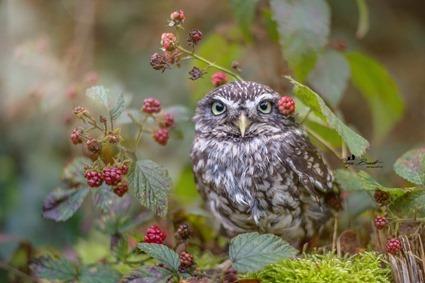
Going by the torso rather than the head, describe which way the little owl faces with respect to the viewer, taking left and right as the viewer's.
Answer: facing the viewer and to the left of the viewer
